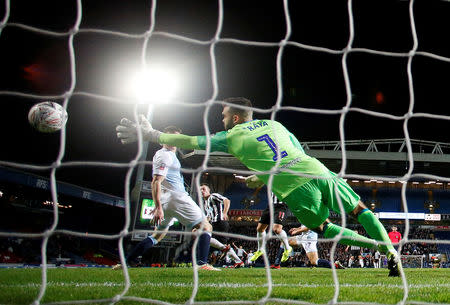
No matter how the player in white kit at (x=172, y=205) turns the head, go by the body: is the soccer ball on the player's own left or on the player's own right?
on the player's own right
